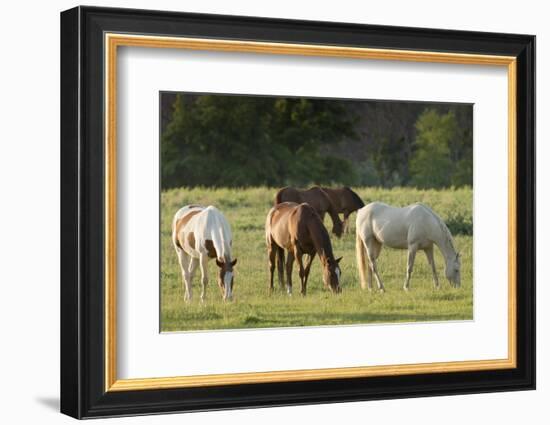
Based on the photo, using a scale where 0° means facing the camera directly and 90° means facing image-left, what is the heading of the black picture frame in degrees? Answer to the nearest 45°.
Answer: approximately 315°
